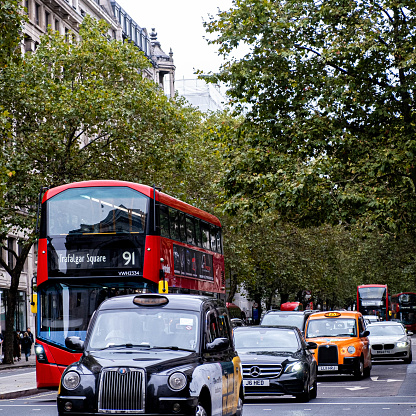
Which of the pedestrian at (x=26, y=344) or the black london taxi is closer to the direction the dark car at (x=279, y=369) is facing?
the black london taxi

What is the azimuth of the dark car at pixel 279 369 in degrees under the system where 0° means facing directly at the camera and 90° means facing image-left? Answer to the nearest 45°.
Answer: approximately 0°

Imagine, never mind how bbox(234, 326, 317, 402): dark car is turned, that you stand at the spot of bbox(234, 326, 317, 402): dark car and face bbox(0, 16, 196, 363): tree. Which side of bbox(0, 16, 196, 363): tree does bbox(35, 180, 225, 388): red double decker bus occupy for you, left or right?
left

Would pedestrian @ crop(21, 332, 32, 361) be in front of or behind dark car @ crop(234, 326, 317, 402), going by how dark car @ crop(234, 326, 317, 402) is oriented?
behind

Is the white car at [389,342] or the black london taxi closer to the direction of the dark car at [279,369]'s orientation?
the black london taxi

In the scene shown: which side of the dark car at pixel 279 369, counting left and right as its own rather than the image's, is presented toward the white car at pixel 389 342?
back

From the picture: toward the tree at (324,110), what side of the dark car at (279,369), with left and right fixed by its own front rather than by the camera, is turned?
back

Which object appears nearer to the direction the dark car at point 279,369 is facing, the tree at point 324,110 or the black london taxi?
the black london taxi

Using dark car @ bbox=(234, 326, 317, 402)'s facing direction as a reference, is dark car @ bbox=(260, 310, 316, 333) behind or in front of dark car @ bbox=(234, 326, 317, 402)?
behind
